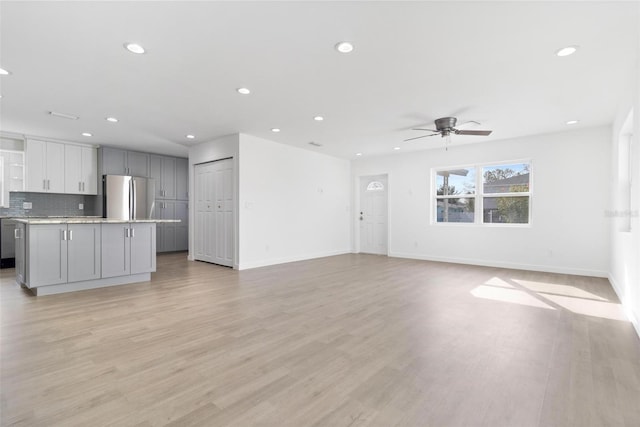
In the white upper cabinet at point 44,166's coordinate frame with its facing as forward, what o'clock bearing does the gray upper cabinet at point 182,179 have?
The gray upper cabinet is roughly at 9 o'clock from the white upper cabinet.

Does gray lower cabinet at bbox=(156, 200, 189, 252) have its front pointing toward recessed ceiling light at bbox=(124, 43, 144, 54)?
yes

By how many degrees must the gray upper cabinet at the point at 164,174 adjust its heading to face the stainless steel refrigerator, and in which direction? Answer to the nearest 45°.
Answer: approximately 45° to its right

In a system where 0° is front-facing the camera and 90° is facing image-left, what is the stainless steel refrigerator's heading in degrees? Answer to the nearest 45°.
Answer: approximately 0°

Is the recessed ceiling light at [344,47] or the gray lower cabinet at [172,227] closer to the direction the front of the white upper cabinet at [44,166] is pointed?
the recessed ceiling light

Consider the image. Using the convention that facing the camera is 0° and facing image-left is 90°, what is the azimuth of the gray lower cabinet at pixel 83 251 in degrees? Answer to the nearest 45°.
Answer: approximately 0°

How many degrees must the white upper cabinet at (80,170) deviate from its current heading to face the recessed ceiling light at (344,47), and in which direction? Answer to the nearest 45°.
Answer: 0° — it already faces it
